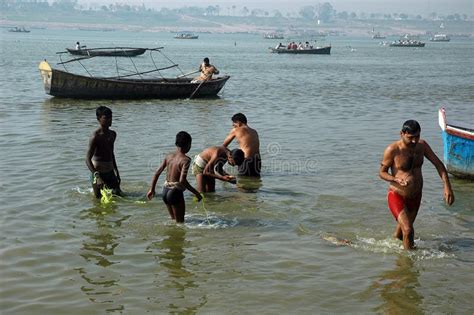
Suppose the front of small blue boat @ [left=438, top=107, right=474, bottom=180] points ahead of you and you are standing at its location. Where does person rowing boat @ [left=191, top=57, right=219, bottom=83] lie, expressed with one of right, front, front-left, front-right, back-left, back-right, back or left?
front-right

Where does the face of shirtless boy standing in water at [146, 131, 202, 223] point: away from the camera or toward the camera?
away from the camera

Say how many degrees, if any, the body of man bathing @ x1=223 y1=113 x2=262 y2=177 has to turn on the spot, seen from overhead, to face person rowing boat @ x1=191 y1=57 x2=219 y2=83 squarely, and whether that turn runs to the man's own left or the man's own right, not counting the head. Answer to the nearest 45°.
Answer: approximately 45° to the man's own right

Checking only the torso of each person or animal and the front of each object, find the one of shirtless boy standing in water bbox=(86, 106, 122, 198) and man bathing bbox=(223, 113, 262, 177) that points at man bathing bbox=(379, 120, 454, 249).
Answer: the shirtless boy standing in water

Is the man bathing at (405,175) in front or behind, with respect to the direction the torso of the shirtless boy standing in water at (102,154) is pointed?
in front

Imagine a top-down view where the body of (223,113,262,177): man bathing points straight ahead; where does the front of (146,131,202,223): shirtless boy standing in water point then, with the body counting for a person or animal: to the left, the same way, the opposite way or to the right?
to the right

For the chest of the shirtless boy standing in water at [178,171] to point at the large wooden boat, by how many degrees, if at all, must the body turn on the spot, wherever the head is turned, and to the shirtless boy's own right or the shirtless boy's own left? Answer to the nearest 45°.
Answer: approximately 45° to the shirtless boy's own left

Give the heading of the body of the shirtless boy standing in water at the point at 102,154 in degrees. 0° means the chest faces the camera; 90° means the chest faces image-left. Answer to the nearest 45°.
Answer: approximately 315°

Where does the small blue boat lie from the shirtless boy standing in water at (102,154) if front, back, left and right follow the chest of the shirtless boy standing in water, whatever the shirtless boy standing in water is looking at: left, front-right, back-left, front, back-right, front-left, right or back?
front-left

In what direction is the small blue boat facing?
to the viewer's left

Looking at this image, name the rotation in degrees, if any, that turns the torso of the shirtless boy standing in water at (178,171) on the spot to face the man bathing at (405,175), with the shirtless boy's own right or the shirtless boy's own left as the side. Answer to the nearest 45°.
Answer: approximately 90° to the shirtless boy's own right
